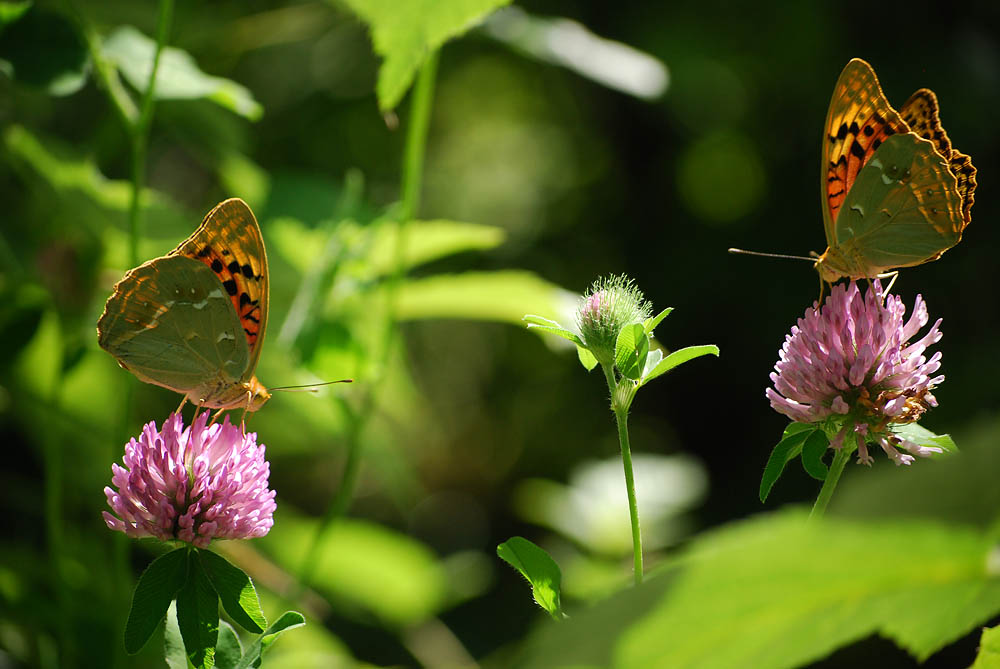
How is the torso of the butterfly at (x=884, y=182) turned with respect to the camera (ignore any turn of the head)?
to the viewer's left

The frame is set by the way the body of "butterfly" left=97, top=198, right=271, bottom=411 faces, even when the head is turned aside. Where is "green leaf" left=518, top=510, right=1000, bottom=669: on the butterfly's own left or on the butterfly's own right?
on the butterfly's own right

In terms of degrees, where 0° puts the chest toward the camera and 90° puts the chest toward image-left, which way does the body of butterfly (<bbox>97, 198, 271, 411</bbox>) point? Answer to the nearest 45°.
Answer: approximately 270°

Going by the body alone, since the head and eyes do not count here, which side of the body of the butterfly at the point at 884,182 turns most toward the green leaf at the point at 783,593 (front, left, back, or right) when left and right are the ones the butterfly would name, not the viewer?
left

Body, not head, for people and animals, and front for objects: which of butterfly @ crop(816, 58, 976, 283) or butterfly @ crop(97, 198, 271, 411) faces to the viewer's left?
butterfly @ crop(816, 58, 976, 283)

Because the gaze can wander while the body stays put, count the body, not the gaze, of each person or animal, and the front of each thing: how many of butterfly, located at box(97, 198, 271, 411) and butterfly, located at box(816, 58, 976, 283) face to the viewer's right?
1
